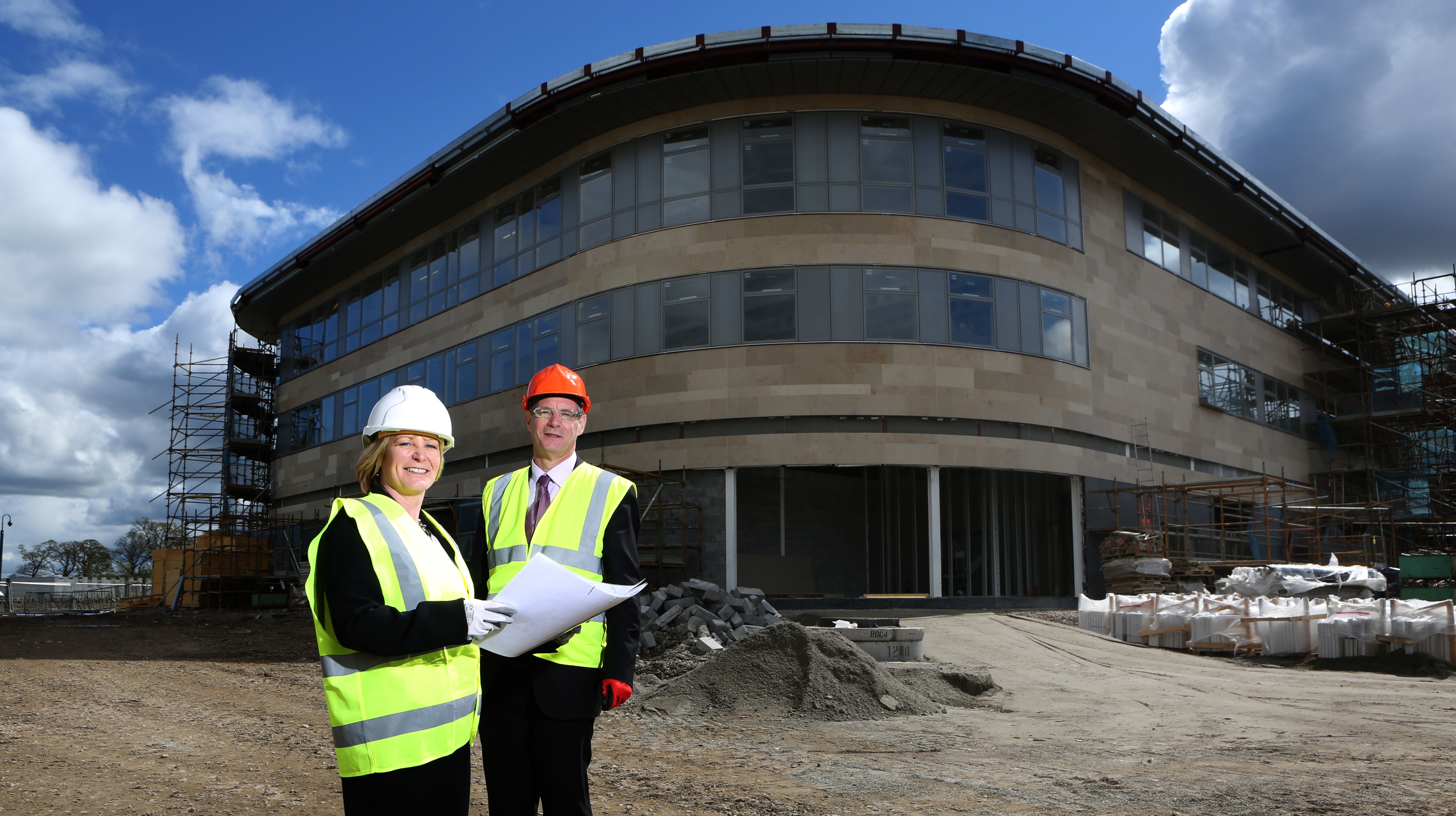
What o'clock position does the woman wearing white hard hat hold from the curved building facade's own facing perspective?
The woman wearing white hard hat is roughly at 12 o'clock from the curved building facade.

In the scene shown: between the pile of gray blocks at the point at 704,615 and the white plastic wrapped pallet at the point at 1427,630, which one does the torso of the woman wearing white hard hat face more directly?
the white plastic wrapped pallet

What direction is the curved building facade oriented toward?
toward the camera

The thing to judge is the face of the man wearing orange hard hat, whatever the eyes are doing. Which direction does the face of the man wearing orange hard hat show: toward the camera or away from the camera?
toward the camera

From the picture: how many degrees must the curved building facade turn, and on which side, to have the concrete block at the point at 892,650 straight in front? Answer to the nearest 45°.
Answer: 0° — it already faces it

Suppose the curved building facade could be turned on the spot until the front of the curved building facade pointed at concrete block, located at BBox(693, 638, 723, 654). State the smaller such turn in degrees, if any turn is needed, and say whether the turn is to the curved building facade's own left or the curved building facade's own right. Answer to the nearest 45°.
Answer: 0° — it already faces it

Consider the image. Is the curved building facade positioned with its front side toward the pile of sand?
yes

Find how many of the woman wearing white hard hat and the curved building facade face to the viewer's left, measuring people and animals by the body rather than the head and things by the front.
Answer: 0

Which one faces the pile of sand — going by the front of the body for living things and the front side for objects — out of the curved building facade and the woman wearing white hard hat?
the curved building facade

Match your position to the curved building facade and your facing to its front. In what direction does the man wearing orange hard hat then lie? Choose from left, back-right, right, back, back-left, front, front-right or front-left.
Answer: front

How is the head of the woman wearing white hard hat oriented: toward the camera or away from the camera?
toward the camera

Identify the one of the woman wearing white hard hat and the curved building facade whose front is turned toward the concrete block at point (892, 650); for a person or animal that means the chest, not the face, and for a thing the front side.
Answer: the curved building facade

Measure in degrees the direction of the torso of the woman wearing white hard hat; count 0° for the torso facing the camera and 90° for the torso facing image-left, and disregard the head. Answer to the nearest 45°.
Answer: approximately 315°

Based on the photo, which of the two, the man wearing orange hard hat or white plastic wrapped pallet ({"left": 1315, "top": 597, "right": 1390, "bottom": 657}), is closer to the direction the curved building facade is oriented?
the man wearing orange hard hat

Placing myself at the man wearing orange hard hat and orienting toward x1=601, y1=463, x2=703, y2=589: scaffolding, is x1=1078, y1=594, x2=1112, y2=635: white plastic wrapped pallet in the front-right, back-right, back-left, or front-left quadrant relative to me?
front-right
